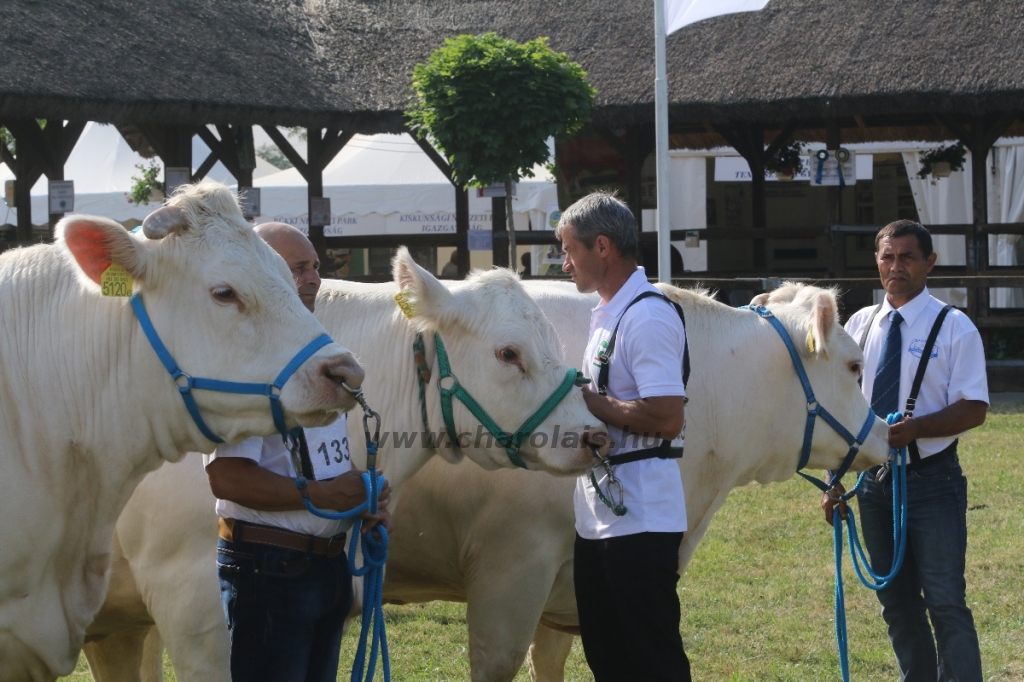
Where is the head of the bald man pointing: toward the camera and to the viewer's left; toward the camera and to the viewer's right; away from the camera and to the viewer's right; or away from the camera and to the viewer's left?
toward the camera and to the viewer's right

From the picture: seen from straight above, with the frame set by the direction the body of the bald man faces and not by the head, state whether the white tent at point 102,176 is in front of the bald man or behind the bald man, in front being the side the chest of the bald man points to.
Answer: behind

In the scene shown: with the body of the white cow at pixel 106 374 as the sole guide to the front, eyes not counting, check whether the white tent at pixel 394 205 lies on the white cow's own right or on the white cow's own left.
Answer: on the white cow's own left

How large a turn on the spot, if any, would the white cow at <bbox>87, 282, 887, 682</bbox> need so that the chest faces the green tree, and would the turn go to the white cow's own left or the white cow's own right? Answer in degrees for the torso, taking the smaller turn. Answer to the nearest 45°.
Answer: approximately 90° to the white cow's own left

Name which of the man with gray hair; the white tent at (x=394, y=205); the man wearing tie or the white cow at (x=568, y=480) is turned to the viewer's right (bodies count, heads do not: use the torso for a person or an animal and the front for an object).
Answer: the white cow

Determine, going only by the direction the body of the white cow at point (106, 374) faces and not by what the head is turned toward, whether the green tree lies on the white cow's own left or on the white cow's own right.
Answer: on the white cow's own left

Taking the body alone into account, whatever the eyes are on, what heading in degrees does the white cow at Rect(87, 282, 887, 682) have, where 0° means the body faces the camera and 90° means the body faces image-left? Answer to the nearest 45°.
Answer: approximately 270°

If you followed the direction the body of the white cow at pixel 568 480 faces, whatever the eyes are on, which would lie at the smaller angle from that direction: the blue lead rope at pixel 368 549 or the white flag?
the white flag

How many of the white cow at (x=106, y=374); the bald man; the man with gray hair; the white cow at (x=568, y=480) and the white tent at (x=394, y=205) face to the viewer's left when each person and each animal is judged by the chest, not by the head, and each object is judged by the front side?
1

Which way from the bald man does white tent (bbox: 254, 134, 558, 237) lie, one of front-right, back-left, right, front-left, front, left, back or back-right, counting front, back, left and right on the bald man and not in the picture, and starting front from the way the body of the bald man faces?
back-left

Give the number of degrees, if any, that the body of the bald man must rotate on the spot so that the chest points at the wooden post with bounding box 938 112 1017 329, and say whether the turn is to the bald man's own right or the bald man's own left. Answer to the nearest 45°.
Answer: approximately 90° to the bald man's own left

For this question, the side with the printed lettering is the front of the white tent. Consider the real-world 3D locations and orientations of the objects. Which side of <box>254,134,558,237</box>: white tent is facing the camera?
front

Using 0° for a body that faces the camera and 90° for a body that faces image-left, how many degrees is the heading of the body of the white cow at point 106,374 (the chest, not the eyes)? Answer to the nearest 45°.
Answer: approximately 270°

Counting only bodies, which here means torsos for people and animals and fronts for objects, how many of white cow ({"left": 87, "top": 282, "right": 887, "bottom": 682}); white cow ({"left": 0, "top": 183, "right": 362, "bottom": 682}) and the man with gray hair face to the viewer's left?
1
